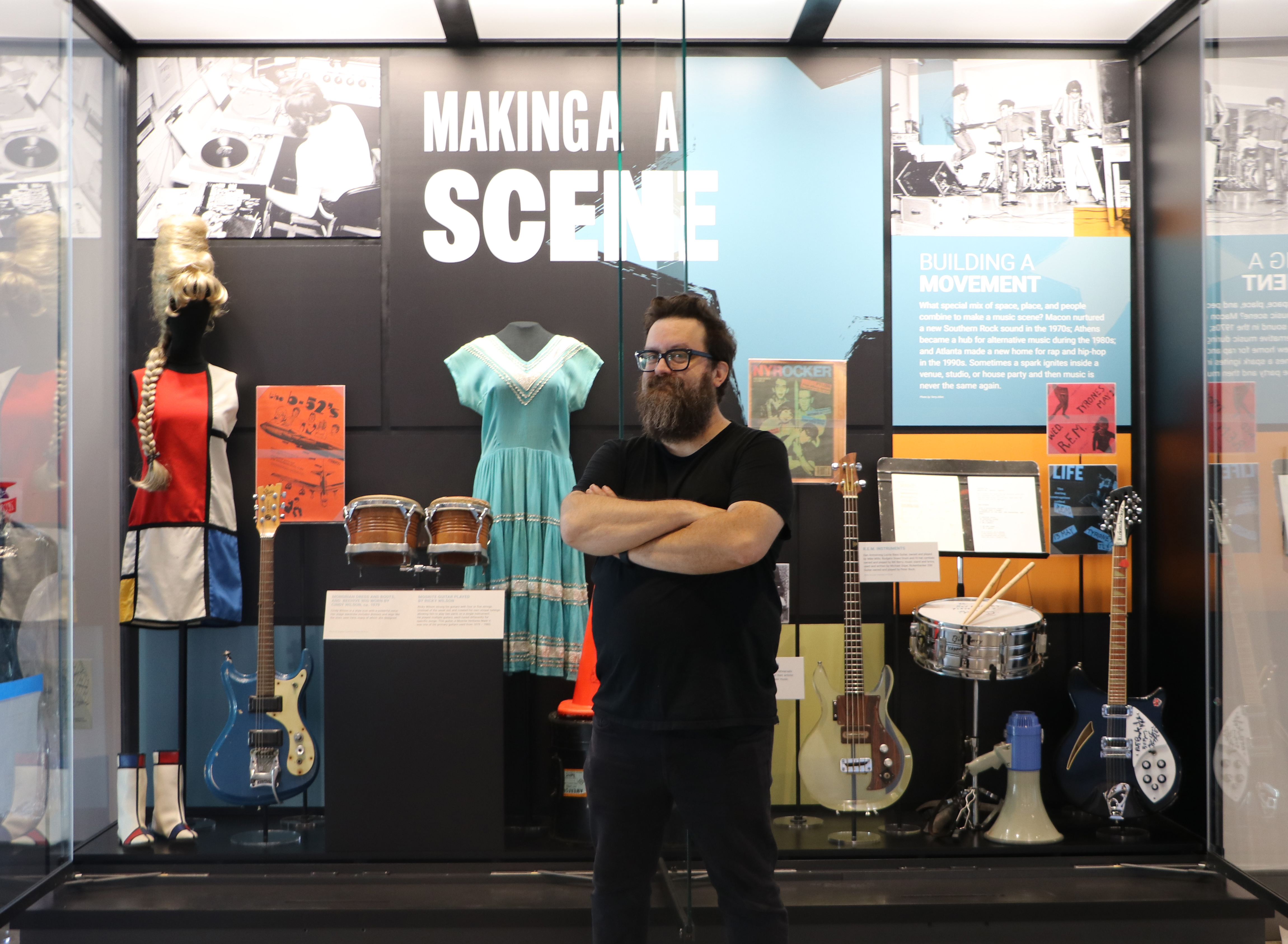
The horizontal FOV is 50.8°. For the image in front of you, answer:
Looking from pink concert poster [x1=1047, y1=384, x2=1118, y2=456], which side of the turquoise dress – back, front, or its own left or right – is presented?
left

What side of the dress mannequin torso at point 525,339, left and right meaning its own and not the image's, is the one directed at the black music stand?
left

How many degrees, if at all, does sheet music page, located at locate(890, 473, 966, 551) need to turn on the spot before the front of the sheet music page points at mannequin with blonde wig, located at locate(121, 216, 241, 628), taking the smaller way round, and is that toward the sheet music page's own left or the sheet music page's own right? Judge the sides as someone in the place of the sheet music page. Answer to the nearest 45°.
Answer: approximately 90° to the sheet music page's own right

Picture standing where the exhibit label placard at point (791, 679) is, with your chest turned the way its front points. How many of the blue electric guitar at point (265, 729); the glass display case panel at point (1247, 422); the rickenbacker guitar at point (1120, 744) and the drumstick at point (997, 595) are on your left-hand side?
3

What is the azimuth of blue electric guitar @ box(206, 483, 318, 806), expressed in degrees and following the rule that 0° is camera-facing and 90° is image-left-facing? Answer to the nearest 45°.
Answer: approximately 0°

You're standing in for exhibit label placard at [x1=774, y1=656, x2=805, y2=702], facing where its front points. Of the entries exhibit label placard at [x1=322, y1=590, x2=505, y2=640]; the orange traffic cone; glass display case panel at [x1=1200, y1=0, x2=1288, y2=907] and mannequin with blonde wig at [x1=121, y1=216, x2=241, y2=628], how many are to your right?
3
